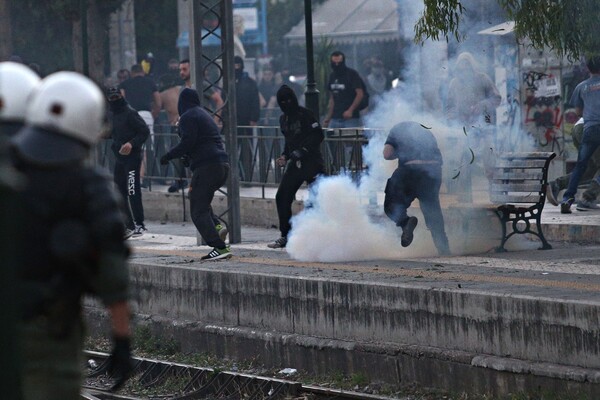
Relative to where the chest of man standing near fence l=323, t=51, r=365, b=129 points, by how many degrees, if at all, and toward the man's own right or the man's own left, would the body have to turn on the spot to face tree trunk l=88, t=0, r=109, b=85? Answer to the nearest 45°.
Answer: approximately 90° to the man's own right

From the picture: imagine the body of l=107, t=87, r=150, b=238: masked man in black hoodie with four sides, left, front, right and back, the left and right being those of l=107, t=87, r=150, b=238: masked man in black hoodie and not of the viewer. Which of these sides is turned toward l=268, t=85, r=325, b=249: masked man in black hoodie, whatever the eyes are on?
left

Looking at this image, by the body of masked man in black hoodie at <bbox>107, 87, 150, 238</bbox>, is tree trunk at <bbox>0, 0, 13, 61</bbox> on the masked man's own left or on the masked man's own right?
on the masked man's own right

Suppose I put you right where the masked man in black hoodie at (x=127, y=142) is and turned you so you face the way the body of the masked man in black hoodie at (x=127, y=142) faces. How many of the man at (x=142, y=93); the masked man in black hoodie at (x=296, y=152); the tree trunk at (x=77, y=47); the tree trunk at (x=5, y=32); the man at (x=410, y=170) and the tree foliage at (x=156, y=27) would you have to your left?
2

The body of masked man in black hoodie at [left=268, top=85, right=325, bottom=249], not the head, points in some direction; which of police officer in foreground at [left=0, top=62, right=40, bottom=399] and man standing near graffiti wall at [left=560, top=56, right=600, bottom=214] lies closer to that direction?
the police officer in foreground

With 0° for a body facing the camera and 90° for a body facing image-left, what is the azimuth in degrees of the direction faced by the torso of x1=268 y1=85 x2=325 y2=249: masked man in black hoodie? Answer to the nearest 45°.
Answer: approximately 45°

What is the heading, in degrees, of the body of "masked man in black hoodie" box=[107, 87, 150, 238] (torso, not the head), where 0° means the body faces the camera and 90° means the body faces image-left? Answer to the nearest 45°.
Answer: approximately 45°

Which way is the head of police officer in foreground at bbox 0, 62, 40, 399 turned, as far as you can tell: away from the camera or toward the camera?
away from the camera

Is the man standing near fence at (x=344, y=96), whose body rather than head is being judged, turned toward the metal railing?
yes
